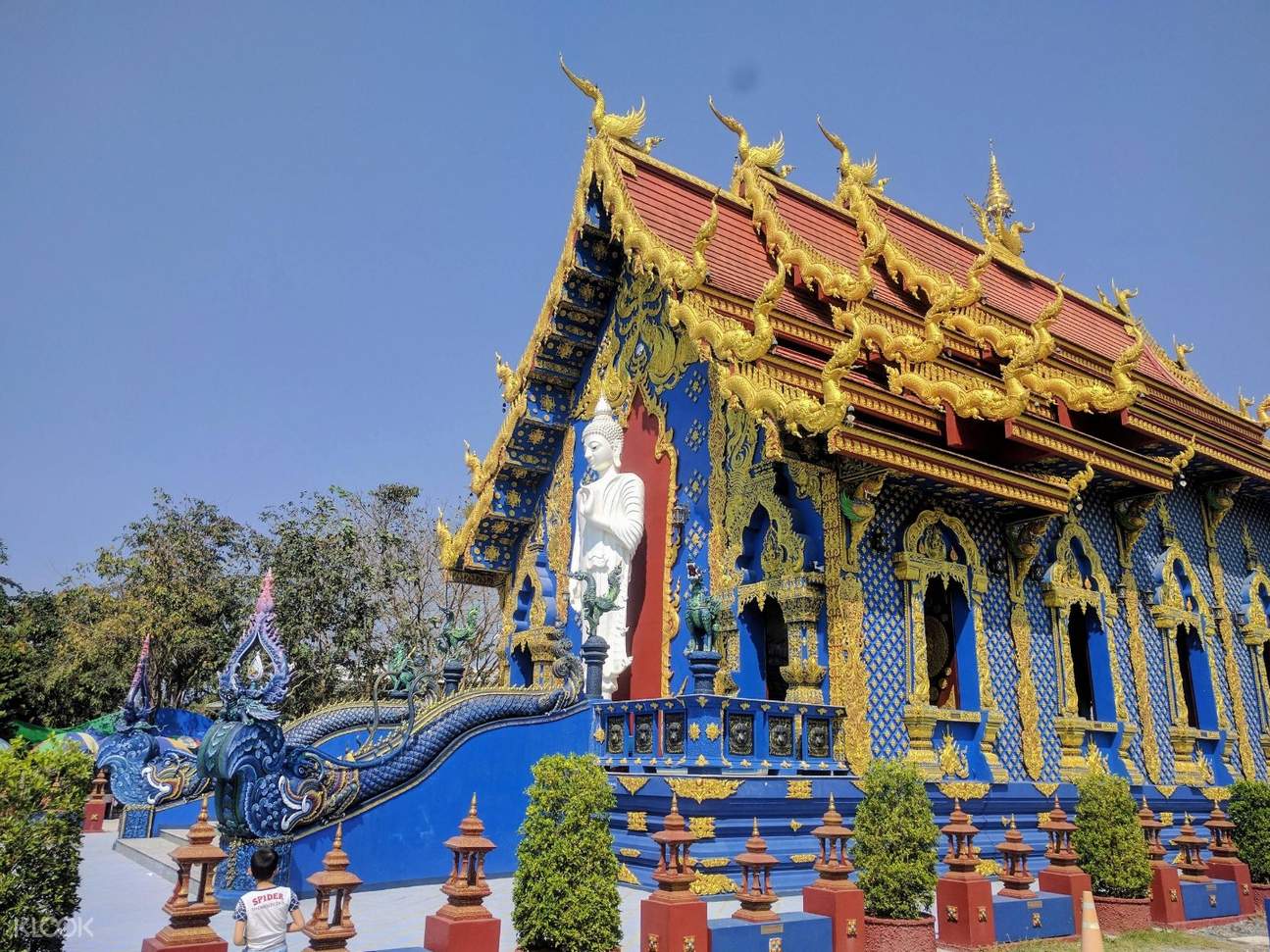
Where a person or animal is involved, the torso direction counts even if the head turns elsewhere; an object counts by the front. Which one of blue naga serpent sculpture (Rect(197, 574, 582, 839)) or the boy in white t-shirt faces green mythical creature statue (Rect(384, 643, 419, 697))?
the boy in white t-shirt

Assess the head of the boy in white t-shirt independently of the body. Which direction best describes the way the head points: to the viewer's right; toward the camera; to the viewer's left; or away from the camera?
away from the camera

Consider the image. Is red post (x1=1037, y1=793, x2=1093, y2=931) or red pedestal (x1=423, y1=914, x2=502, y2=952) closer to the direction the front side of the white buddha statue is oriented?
the red pedestal

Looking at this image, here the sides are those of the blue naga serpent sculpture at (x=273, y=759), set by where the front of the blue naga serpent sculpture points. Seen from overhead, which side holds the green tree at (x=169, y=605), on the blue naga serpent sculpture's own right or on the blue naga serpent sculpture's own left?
on the blue naga serpent sculpture's own right

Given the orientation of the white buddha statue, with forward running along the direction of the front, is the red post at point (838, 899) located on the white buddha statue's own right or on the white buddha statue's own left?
on the white buddha statue's own left

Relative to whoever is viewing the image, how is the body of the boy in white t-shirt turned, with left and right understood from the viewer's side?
facing away from the viewer

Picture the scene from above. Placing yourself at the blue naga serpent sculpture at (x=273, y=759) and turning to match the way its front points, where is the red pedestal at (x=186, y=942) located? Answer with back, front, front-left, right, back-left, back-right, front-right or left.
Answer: front-left

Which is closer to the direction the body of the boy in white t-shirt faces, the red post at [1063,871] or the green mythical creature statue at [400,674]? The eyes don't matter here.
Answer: the green mythical creature statue

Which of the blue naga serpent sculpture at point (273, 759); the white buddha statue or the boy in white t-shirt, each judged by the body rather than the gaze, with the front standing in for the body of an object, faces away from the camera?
the boy in white t-shirt

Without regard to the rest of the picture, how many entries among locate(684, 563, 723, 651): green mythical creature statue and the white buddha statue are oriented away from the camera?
0
